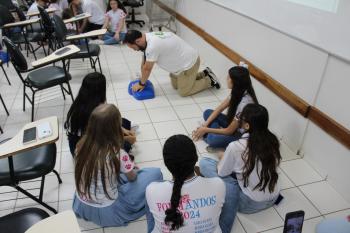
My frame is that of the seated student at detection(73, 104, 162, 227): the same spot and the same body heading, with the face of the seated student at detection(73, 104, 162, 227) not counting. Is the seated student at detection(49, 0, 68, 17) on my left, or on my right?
on my left

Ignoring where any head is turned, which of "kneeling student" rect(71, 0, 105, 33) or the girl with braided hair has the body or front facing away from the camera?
the girl with braided hair

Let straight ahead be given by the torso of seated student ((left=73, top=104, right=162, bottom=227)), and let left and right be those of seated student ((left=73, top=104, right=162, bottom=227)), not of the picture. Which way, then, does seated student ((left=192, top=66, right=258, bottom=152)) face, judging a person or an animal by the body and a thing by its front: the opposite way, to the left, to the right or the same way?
to the left

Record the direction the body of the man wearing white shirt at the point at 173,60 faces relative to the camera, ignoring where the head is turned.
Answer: to the viewer's left

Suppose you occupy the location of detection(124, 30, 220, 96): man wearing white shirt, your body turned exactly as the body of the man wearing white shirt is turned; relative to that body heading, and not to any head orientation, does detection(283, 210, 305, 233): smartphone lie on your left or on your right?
on your left

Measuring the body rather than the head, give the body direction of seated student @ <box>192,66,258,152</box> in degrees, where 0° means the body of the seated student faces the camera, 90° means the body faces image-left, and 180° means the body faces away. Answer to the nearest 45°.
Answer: approximately 90°

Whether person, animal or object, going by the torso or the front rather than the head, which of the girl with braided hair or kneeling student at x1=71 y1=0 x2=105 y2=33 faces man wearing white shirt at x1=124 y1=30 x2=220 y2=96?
the girl with braided hair

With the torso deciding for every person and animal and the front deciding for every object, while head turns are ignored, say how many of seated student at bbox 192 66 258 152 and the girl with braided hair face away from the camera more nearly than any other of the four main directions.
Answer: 1

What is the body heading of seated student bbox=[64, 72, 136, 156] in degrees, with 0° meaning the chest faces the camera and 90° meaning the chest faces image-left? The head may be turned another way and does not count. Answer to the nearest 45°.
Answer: approximately 225°

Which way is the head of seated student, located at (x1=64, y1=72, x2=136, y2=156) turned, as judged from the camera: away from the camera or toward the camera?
away from the camera

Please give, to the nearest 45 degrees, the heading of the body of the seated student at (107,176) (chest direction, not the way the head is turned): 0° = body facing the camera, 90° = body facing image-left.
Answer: approximately 225°
